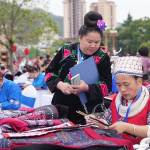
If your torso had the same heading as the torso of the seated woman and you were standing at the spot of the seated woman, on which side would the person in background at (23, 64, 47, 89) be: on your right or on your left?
on your right

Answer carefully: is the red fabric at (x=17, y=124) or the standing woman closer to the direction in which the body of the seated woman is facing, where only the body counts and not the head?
the red fabric

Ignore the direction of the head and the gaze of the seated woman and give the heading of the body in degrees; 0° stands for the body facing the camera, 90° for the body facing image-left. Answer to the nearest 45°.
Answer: approximately 45°

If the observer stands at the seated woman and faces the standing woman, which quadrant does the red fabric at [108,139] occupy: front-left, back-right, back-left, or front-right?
back-left

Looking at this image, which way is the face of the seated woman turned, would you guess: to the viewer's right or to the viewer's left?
to the viewer's left

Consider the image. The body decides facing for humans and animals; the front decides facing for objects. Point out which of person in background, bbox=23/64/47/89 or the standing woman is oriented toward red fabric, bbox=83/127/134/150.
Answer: the standing woman

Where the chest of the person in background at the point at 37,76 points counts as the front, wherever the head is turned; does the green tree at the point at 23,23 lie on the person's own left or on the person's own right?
on the person's own right

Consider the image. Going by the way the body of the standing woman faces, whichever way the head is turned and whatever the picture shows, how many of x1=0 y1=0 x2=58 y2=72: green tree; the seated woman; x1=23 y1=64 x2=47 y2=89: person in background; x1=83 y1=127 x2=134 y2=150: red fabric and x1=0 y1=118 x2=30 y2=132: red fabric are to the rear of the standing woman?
2

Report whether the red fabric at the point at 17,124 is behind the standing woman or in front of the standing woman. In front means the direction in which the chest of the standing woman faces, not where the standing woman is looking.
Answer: in front
